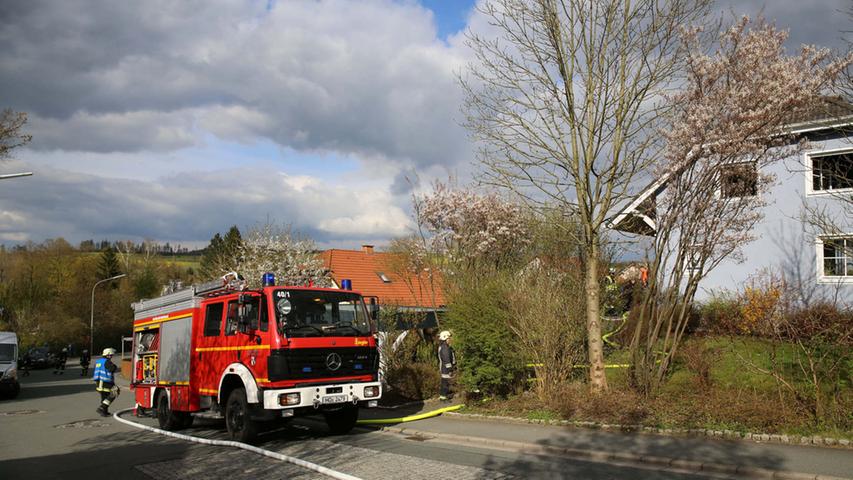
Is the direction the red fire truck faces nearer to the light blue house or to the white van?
the light blue house

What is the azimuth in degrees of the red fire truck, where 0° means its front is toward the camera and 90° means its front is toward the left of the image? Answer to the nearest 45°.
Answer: approximately 315°

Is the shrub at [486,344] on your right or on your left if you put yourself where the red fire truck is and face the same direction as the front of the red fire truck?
on your left

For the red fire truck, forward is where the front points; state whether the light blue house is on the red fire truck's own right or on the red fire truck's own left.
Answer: on the red fire truck's own left

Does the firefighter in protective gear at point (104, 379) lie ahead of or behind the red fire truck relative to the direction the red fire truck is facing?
behind

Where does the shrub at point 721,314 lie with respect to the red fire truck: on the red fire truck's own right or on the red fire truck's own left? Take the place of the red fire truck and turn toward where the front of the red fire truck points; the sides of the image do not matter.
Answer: on the red fire truck's own left
